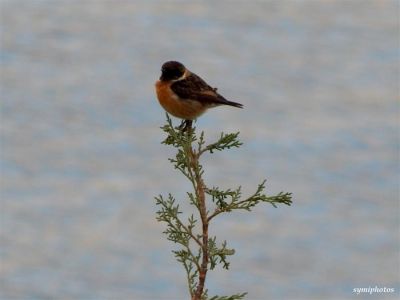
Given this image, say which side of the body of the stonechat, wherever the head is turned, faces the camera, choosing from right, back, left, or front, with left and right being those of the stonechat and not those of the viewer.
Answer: left
